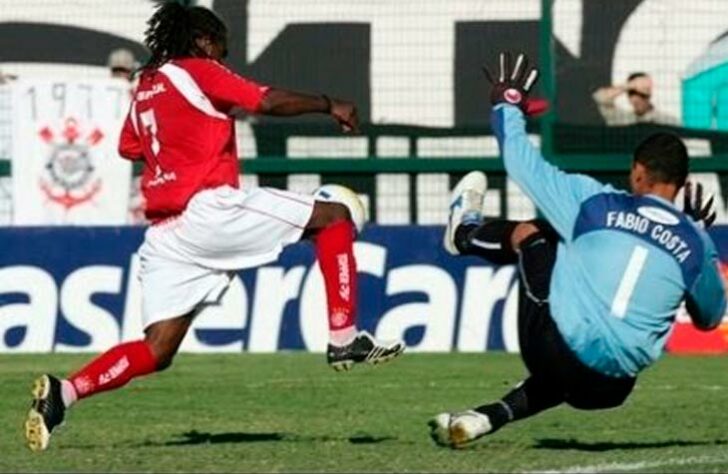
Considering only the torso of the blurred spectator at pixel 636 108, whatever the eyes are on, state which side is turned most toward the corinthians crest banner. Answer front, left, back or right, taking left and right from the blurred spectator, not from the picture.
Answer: right

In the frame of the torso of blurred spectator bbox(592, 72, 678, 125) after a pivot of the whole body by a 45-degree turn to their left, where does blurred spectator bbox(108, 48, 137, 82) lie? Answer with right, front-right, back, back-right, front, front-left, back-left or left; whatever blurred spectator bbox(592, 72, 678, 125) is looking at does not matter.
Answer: back-right

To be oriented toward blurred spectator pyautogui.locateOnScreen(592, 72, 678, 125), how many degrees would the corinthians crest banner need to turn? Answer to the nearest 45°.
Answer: approximately 90° to its left

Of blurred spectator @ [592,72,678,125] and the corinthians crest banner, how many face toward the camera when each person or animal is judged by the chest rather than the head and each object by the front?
2

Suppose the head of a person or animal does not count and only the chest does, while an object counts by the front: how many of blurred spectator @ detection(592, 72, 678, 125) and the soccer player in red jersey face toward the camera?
1

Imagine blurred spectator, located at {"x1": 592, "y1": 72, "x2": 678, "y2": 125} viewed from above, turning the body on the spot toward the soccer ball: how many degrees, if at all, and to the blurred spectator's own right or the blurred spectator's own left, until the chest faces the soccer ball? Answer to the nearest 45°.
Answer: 0° — they already face it

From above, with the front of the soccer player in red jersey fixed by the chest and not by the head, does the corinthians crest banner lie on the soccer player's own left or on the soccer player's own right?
on the soccer player's own left

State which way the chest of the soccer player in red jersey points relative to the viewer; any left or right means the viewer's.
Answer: facing away from the viewer and to the right of the viewer

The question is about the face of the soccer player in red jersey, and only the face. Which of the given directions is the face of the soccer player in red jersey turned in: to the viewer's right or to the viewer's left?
to the viewer's right

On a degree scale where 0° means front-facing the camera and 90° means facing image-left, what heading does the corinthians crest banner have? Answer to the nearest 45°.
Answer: approximately 0°

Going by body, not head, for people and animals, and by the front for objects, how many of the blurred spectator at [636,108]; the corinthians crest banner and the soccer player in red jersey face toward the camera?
2

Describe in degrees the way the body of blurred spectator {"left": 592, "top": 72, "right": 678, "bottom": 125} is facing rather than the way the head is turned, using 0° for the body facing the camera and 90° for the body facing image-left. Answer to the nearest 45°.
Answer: approximately 0°
